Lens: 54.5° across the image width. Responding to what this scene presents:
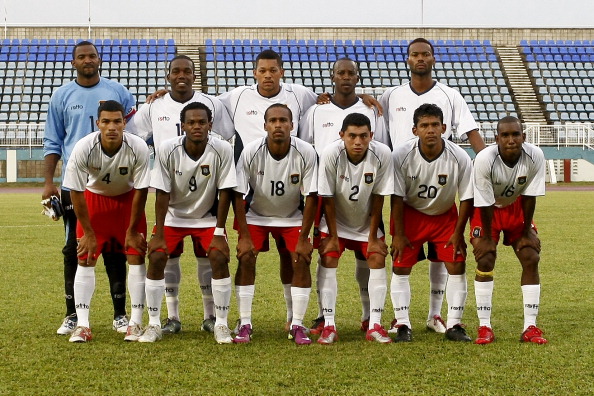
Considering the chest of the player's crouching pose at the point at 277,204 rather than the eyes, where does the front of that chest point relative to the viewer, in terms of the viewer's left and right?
facing the viewer

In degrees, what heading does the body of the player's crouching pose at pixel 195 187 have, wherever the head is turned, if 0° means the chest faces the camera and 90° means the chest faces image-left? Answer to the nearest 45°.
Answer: approximately 0°

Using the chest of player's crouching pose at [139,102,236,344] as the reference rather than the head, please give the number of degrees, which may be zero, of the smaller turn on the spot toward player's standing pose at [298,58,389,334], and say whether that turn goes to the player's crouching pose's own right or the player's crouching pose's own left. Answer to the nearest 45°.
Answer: approximately 90° to the player's crouching pose's own left

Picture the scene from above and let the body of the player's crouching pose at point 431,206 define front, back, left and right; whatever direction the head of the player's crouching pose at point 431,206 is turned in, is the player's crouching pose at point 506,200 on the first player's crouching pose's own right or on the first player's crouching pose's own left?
on the first player's crouching pose's own left

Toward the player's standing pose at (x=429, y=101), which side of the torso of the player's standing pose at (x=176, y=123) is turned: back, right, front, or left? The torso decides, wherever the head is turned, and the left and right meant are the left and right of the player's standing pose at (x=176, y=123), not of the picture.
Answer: left

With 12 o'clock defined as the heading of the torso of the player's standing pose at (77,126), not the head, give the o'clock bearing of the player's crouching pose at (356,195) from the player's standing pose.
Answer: The player's crouching pose is roughly at 10 o'clock from the player's standing pose.

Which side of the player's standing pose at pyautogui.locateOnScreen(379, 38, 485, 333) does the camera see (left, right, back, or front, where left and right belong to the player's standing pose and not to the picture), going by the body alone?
front

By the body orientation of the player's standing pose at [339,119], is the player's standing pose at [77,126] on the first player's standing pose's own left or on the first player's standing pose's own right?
on the first player's standing pose's own right

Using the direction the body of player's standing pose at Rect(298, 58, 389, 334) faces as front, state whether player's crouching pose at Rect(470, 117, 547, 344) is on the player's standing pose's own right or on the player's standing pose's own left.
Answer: on the player's standing pose's own left

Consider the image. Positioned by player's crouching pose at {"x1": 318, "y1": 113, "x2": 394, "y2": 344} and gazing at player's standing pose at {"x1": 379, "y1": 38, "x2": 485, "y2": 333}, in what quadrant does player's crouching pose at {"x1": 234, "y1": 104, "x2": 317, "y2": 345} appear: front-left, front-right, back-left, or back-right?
back-left

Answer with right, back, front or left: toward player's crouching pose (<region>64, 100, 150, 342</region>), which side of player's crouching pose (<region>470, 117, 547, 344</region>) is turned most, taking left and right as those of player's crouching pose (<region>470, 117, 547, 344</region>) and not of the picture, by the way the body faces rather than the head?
right

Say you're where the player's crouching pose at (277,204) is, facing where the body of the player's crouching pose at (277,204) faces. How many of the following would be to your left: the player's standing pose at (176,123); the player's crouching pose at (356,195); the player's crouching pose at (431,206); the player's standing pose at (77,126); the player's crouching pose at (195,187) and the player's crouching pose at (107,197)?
2

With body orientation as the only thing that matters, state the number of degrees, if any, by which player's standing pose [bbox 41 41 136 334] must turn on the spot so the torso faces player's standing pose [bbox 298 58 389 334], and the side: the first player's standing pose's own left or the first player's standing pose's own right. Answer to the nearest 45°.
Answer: approximately 90° to the first player's standing pose's own left
